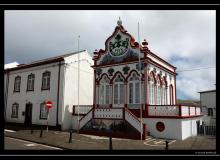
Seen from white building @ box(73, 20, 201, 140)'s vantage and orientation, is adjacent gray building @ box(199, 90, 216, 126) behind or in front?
behind

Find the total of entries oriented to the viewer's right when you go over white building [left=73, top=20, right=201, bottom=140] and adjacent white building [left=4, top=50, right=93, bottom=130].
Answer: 0

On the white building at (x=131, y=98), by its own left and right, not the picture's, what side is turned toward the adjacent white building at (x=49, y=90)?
right

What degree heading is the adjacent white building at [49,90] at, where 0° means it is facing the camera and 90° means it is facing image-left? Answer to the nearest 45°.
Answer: approximately 45°

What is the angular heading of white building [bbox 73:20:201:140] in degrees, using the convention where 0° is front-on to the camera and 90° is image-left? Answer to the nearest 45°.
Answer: approximately 45°

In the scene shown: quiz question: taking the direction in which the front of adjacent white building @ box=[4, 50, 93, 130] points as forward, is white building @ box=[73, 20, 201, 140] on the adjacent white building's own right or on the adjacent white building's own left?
on the adjacent white building's own left

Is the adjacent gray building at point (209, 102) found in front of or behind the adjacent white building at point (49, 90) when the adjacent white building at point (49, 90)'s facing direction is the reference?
behind
